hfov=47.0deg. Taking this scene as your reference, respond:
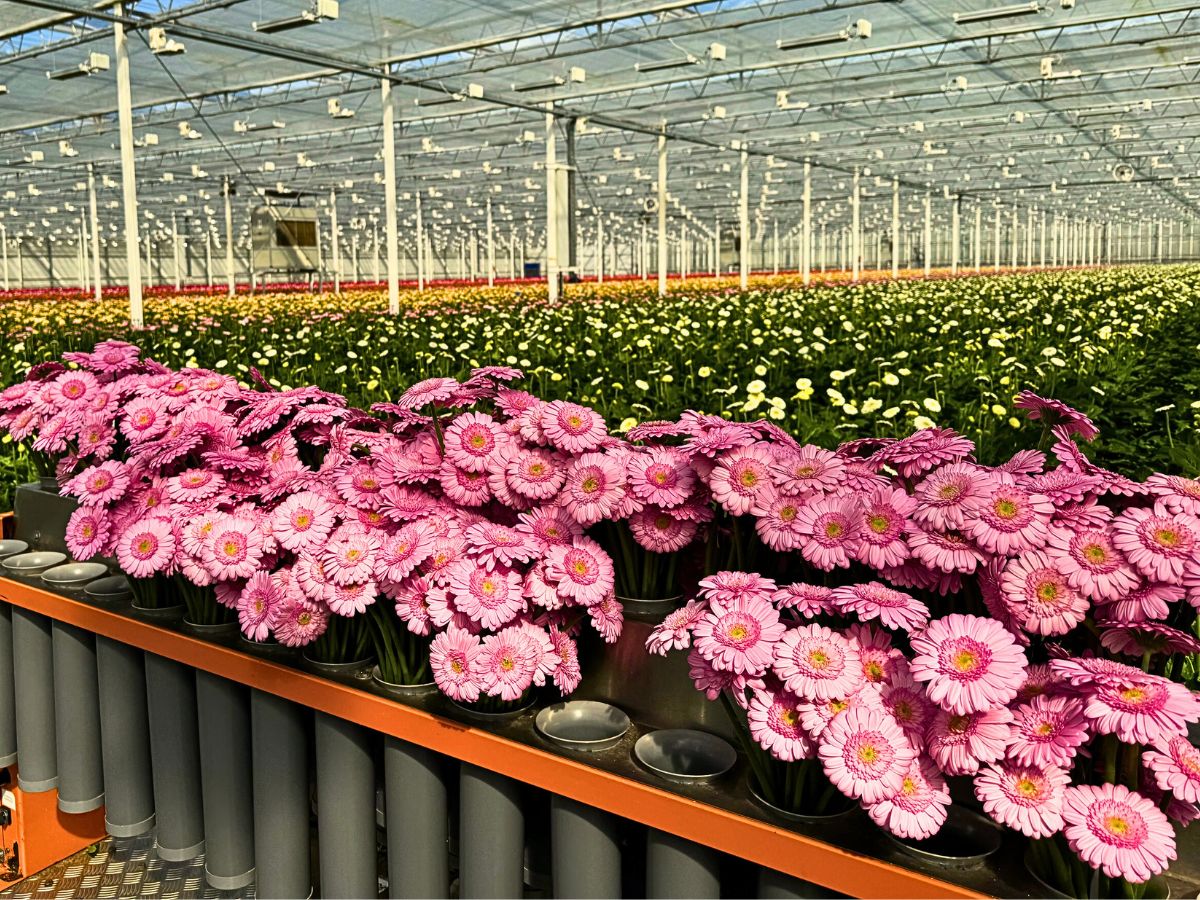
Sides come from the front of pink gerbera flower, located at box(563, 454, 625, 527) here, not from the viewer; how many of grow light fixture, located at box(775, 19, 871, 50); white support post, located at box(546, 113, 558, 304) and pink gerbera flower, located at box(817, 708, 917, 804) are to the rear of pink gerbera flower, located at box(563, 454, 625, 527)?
2

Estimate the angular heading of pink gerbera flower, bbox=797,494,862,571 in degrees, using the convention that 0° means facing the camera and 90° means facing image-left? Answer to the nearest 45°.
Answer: approximately 0°

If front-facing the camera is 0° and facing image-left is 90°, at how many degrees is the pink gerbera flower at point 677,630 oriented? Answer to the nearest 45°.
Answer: approximately 45°

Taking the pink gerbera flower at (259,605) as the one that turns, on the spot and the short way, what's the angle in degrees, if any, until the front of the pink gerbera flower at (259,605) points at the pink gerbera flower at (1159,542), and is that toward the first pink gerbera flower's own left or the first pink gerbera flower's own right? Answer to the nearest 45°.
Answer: approximately 90° to the first pink gerbera flower's own left

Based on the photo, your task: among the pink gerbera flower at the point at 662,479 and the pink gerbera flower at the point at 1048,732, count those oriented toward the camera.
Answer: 2

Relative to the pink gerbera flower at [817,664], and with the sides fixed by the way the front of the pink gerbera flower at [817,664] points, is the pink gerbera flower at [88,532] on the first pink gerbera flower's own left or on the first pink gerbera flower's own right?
on the first pink gerbera flower's own right

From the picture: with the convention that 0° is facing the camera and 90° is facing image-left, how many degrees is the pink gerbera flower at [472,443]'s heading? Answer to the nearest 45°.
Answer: approximately 0°

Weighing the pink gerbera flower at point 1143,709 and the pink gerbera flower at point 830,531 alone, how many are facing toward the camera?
2

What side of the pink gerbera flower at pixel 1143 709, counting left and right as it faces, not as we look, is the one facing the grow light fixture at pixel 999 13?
back
